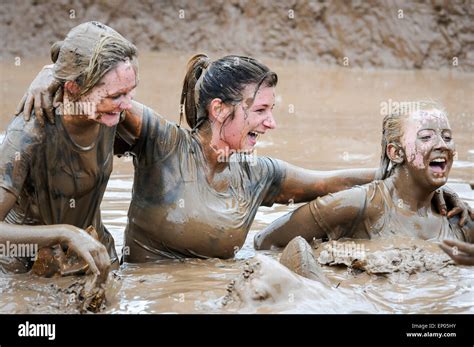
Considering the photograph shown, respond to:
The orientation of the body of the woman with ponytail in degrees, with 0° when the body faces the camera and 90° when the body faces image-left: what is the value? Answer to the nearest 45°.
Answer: approximately 315°

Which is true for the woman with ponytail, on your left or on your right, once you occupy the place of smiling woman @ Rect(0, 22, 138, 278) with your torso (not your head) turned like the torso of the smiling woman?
on your left

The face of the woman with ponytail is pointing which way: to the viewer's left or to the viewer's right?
to the viewer's right

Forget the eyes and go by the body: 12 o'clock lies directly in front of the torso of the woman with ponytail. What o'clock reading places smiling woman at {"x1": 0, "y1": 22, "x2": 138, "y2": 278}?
The smiling woman is roughly at 3 o'clock from the woman with ponytail.

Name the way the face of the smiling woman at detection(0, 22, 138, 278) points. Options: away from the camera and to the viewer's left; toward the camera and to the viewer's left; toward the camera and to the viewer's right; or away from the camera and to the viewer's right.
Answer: toward the camera and to the viewer's right

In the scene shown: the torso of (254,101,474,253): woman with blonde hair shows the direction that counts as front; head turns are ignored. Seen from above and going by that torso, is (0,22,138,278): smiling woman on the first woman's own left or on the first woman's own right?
on the first woman's own right

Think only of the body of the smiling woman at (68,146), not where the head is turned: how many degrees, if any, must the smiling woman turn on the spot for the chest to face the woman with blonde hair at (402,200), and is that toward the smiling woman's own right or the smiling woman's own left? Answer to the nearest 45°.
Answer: approximately 45° to the smiling woman's own left
